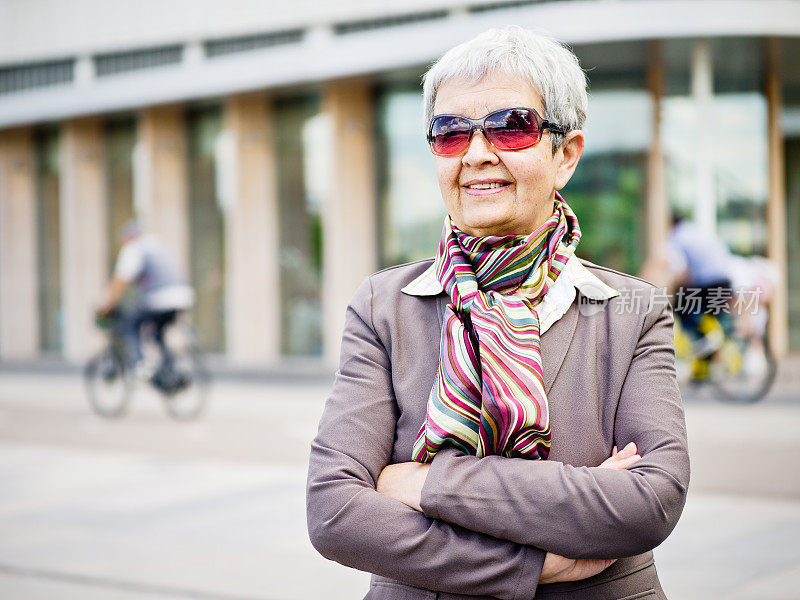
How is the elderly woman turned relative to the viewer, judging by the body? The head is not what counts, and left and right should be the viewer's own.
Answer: facing the viewer

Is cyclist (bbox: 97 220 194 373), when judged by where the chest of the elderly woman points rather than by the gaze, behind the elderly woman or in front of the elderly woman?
behind

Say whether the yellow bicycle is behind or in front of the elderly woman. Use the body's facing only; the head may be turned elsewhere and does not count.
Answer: behind

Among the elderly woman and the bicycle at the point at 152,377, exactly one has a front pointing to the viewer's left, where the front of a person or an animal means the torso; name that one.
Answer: the bicycle

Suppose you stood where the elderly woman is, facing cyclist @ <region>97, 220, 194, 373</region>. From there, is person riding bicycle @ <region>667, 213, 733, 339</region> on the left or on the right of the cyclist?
right

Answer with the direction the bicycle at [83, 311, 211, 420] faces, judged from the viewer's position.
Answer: facing to the left of the viewer

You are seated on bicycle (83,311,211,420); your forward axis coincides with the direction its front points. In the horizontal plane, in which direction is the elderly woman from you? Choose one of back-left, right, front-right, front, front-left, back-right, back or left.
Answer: left

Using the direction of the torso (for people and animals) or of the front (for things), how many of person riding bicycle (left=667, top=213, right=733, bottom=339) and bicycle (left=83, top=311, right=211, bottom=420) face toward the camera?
0

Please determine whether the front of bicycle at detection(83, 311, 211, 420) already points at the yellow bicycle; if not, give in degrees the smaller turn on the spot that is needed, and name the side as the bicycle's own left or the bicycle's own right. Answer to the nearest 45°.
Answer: approximately 180°
